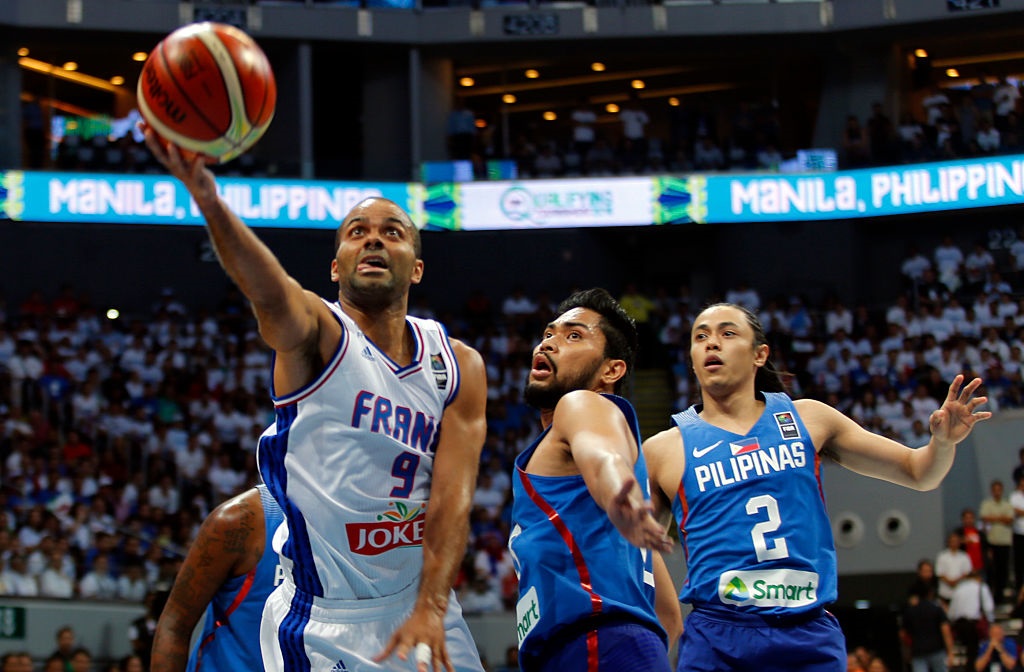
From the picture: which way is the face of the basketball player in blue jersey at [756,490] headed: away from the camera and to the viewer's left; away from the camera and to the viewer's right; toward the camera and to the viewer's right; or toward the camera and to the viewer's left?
toward the camera and to the viewer's left

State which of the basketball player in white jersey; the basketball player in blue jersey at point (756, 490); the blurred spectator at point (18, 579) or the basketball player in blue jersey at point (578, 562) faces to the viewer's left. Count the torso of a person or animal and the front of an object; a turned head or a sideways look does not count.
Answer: the basketball player in blue jersey at point (578, 562)

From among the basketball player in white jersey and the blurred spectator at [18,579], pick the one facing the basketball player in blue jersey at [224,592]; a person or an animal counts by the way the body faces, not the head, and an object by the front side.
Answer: the blurred spectator

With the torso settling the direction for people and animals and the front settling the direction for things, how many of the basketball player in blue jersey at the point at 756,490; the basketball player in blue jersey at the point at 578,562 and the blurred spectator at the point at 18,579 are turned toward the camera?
2

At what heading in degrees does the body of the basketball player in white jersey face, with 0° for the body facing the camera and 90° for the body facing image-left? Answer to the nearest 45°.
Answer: approximately 315°

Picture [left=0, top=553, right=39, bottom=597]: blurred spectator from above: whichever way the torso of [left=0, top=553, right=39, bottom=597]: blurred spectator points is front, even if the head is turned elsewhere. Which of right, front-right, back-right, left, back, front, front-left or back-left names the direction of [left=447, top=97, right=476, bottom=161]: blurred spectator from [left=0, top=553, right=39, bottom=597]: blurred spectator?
back-left

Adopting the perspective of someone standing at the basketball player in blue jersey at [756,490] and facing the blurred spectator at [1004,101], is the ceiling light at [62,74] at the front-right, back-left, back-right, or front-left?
front-left

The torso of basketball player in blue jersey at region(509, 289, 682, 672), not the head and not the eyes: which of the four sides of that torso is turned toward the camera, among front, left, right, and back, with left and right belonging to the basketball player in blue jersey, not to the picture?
left

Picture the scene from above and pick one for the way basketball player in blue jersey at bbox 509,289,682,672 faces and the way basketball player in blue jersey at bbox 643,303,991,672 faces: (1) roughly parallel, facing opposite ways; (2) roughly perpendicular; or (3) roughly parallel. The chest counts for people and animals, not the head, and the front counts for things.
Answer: roughly perpendicular

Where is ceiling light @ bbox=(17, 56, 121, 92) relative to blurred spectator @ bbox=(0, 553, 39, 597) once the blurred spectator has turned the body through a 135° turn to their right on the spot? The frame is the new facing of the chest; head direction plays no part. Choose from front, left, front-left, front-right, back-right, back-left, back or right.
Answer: front-right

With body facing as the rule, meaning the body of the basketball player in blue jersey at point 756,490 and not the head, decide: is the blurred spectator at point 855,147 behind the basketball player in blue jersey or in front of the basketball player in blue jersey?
behind

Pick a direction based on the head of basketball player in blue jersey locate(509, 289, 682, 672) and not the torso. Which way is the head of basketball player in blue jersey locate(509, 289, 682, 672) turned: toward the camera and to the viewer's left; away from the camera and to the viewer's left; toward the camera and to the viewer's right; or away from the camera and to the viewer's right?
toward the camera and to the viewer's left

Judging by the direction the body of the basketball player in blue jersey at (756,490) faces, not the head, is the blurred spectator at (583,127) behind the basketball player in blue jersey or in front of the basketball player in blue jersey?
behind

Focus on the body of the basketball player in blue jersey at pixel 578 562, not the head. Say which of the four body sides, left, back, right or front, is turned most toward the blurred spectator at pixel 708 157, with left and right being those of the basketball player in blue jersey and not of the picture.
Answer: right

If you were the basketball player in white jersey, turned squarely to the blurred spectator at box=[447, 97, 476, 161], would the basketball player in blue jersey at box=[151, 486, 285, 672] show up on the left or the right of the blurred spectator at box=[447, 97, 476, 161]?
left

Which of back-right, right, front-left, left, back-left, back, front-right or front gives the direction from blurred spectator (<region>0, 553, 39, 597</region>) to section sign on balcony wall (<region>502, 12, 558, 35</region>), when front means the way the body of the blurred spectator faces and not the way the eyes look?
back-left

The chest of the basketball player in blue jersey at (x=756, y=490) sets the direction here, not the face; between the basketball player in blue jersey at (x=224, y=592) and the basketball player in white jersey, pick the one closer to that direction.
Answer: the basketball player in white jersey

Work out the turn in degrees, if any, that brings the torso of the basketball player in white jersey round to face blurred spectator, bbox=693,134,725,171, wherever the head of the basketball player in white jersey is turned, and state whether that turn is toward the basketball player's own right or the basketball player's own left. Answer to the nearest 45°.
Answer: approximately 135° to the basketball player's own left

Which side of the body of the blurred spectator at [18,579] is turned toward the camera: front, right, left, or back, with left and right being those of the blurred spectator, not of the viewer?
front

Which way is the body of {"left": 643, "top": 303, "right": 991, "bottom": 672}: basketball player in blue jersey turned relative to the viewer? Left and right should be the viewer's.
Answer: facing the viewer
